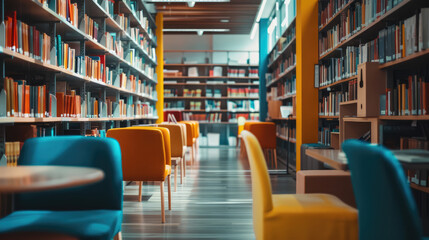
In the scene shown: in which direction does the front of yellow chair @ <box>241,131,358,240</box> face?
to the viewer's right

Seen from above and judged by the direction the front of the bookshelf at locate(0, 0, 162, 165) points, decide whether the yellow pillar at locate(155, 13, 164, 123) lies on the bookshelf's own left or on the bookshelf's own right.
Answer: on the bookshelf's own left

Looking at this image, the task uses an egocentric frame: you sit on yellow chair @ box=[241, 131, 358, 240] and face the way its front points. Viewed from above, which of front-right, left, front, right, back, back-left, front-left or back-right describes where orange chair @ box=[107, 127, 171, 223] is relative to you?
back-left

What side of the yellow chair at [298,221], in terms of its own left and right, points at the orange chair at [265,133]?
left

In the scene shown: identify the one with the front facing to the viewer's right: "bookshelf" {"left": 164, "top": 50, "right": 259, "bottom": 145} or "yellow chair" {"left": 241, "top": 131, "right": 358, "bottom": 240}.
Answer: the yellow chair

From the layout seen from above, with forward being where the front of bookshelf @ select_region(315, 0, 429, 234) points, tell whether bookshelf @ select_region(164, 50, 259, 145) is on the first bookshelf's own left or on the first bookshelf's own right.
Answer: on the first bookshelf's own right
